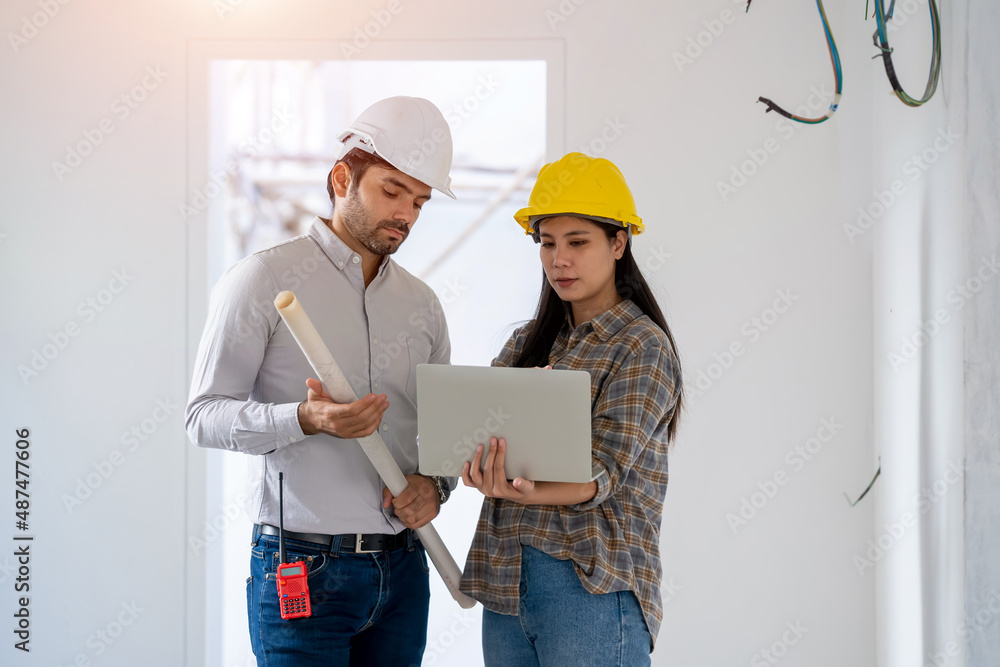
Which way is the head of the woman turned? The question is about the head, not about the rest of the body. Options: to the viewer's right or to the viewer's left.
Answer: to the viewer's left

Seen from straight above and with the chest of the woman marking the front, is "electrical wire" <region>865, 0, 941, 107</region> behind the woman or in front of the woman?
behind

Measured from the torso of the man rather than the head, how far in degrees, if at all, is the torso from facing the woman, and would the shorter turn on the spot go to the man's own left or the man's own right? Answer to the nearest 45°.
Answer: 0° — they already face them

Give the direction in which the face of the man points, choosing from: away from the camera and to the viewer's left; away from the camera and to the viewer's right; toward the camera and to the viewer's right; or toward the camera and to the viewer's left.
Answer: toward the camera and to the viewer's right

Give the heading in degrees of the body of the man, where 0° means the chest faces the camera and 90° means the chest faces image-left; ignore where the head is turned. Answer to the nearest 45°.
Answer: approximately 315°

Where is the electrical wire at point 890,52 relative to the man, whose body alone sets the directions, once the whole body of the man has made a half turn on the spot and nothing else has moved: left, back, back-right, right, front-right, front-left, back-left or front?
back-right

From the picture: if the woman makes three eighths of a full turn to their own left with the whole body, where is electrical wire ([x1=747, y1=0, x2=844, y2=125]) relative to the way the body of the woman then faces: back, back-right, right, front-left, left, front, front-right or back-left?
front-left

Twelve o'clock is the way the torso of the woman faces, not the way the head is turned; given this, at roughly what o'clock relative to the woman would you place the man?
The man is roughly at 2 o'clock from the woman.

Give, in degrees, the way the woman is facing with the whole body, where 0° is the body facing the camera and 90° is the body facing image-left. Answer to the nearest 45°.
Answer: approximately 45°

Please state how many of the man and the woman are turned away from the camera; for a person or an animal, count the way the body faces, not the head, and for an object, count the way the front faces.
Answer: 0

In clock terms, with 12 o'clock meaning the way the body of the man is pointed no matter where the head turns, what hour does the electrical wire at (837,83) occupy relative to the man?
The electrical wire is roughly at 10 o'clock from the man.
